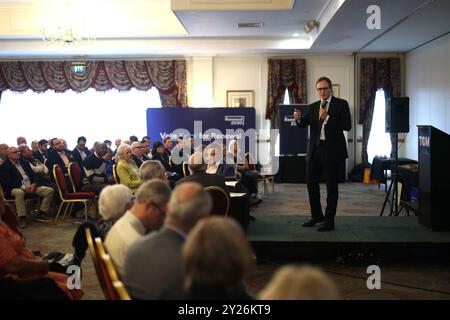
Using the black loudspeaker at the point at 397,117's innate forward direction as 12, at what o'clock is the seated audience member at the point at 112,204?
The seated audience member is roughly at 11 o'clock from the black loudspeaker.

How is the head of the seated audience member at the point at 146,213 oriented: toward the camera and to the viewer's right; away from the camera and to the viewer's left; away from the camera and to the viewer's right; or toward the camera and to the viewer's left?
away from the camera and to the viewer's right

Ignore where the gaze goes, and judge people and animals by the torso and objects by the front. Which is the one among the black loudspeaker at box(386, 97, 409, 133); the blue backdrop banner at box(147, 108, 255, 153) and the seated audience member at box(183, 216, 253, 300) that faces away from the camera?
the seated audience member

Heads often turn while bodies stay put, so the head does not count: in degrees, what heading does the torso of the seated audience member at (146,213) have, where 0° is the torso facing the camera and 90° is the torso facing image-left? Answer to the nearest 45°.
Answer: approximately 225°

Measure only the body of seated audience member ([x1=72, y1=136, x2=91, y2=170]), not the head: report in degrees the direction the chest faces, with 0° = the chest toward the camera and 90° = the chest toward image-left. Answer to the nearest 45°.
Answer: approximately 315°

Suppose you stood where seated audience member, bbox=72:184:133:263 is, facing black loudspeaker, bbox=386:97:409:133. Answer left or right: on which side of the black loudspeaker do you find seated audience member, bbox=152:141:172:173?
left

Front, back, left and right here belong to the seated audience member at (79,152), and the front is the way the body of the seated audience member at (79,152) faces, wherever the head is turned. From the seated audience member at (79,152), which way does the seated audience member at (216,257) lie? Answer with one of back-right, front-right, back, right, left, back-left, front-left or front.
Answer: front-right

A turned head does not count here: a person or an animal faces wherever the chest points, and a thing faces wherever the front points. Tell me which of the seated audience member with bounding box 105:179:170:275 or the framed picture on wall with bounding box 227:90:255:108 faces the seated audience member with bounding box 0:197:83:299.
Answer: the framed picture on wall

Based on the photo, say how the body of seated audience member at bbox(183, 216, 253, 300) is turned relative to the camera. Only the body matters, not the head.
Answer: away from the camera

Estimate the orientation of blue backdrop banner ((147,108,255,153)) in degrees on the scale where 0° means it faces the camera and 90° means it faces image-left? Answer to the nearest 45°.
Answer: approximately 0°

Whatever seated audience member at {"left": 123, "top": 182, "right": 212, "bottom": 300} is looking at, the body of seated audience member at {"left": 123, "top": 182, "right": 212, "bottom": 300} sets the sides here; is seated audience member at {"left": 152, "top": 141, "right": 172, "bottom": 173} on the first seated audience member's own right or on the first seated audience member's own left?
on the first seated audience member's own left

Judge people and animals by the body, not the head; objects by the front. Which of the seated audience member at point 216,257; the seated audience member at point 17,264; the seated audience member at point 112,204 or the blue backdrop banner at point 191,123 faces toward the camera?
the blue backdrop banner
